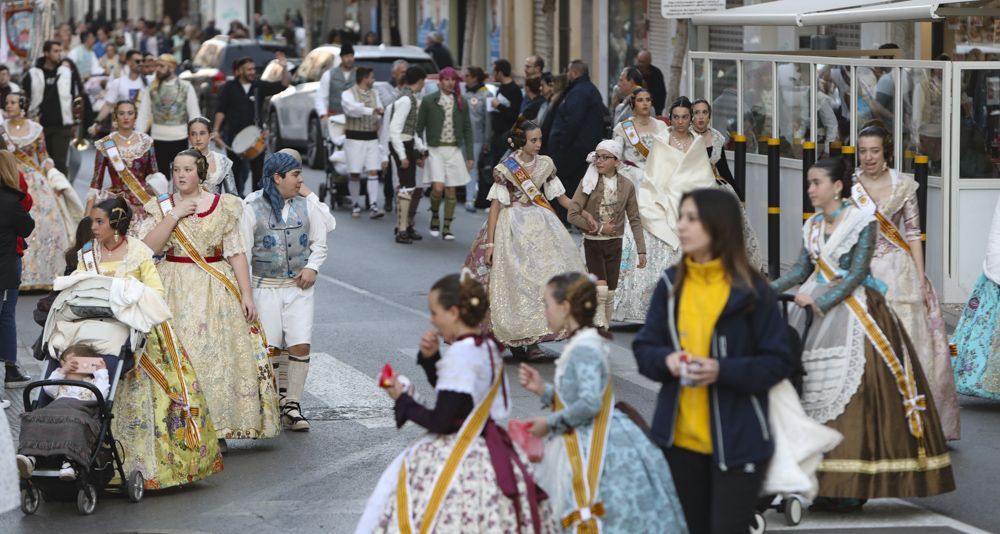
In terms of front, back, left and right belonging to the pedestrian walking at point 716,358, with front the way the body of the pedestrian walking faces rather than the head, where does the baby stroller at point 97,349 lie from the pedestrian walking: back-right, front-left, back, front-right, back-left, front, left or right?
right

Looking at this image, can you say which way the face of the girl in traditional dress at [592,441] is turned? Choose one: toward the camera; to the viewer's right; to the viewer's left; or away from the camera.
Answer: to the viewer's left

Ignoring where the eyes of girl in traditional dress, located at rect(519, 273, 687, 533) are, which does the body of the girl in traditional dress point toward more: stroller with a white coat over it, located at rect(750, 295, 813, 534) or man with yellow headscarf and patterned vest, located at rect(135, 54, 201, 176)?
the man with yellow headscarf and patterned vest

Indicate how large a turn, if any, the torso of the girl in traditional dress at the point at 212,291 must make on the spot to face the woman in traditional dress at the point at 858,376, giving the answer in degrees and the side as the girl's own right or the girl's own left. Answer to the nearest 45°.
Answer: approximately 90° to the girl's own left

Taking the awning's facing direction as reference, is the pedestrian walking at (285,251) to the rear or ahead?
ahead

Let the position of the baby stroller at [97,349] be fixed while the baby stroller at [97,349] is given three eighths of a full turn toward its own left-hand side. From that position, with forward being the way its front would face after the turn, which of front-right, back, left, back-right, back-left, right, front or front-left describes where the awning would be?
front-left

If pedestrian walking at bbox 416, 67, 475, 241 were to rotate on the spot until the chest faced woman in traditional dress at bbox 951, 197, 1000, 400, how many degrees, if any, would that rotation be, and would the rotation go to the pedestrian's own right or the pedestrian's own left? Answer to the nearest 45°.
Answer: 0° — they already face them

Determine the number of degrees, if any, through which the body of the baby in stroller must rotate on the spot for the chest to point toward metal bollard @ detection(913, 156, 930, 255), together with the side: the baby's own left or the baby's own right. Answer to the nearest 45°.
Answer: approximately 180°

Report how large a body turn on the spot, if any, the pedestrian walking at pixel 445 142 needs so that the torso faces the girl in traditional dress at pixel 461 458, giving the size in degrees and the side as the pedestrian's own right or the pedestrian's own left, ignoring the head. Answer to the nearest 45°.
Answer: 0° — they already face them
